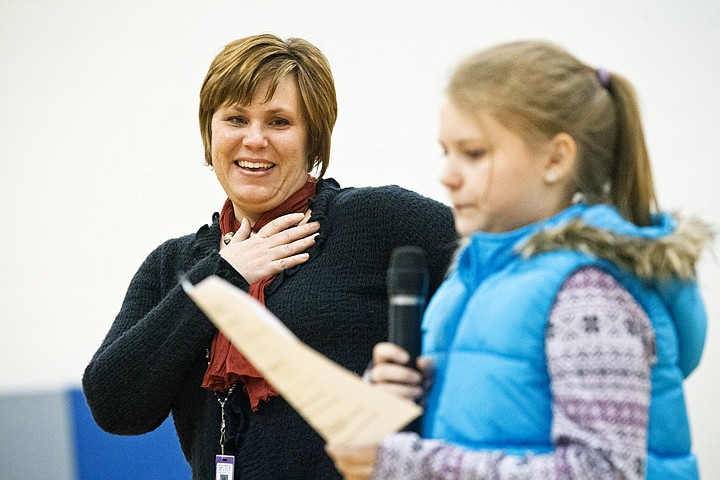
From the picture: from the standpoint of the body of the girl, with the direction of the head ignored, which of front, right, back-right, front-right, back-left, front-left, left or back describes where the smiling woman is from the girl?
front-right

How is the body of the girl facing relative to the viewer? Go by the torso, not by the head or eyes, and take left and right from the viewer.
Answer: facing to the left of the viewer
